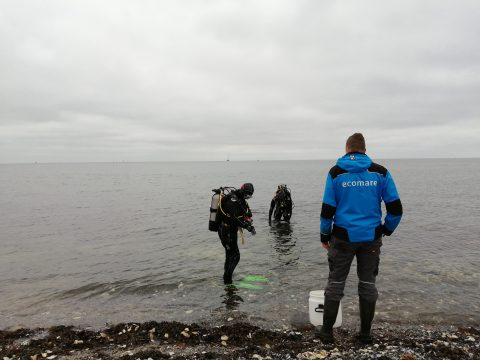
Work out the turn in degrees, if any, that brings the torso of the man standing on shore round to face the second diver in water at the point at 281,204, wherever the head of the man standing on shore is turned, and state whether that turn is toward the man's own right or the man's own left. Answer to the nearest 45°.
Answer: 0° — they already face them

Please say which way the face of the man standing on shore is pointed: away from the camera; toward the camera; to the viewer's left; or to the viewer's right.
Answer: away from the camera

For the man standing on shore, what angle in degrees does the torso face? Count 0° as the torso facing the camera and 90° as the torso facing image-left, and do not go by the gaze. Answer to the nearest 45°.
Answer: approximately 180°
